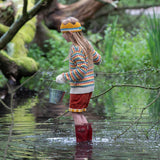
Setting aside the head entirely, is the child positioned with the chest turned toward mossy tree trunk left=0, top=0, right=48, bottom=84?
no

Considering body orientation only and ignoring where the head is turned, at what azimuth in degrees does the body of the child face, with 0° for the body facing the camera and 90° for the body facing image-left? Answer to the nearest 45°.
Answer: approximately 90°
